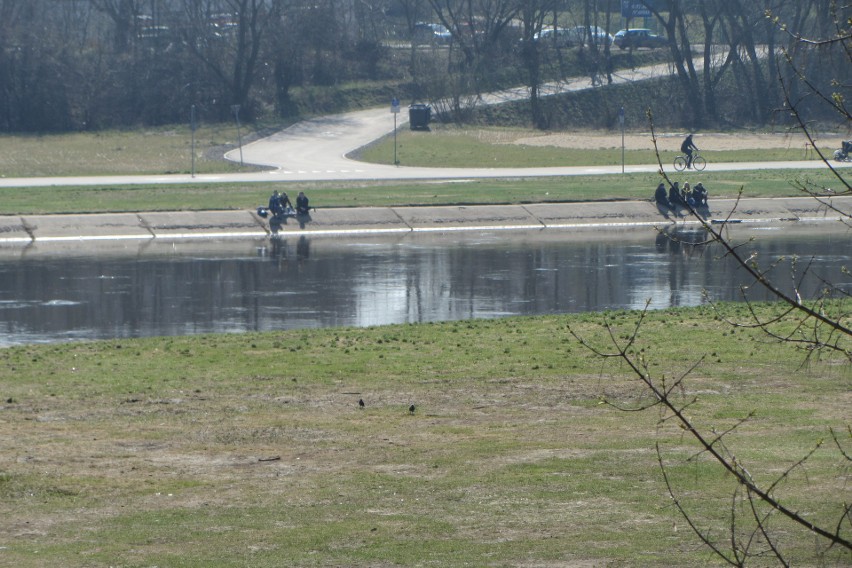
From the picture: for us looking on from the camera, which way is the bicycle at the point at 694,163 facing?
facing to the right of the viewer

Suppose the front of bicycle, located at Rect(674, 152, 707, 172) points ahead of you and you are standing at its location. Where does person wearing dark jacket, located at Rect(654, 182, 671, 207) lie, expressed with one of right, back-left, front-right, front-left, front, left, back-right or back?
right

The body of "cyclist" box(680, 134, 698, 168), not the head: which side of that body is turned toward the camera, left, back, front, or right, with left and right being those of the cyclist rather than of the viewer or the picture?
right

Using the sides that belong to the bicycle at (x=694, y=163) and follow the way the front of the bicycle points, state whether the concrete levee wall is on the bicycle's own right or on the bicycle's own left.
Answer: on the bicycle's own right

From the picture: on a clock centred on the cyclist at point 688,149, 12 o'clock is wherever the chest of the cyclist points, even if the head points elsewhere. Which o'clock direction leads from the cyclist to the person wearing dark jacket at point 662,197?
The person wearing dark jacket is roughly at 3 o'clock from the cyclist.
